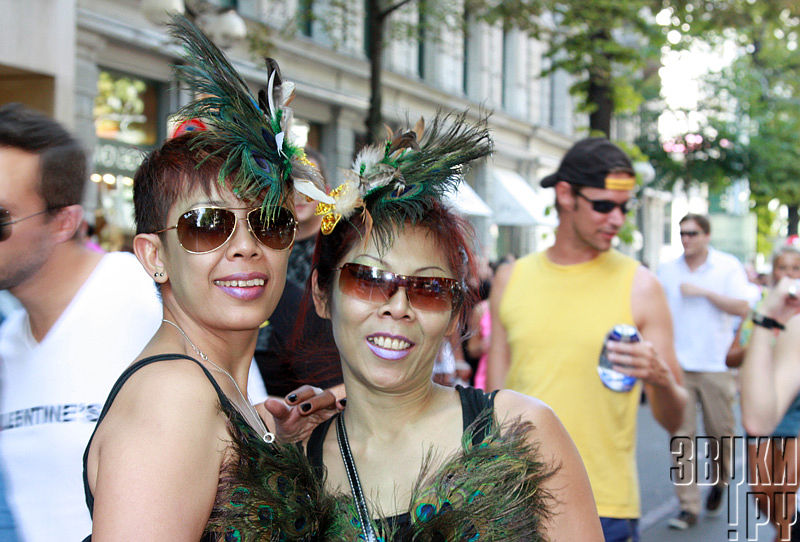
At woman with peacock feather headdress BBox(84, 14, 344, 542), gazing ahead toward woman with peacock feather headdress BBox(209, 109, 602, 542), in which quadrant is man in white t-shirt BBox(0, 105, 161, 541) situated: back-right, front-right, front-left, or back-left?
back-left

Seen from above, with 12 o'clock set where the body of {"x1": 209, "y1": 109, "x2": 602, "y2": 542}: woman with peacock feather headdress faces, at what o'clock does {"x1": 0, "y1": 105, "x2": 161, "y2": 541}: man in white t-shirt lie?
The man in white t-shirt is roughly at 4 o'clock from the woman with peacock feather headdress.

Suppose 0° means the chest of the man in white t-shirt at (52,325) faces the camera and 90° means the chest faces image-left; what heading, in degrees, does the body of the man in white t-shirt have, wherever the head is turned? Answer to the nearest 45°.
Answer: approximately 45°

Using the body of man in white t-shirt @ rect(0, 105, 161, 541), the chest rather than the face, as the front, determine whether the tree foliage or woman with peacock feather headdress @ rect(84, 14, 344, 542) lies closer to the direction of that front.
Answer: the woman with peacock feather headdress

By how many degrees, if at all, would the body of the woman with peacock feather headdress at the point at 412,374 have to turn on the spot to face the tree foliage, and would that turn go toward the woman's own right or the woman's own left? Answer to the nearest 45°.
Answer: approximately 135° to the woman's own left

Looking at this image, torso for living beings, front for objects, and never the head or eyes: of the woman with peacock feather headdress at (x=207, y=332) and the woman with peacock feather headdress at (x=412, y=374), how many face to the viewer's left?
0

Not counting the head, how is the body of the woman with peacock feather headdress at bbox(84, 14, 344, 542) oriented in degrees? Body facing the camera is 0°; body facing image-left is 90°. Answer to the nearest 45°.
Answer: approximately 315°

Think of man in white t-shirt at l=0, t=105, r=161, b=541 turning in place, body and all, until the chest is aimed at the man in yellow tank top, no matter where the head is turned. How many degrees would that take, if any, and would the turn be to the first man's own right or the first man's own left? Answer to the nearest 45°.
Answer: approximately 135° to the first man's own left
